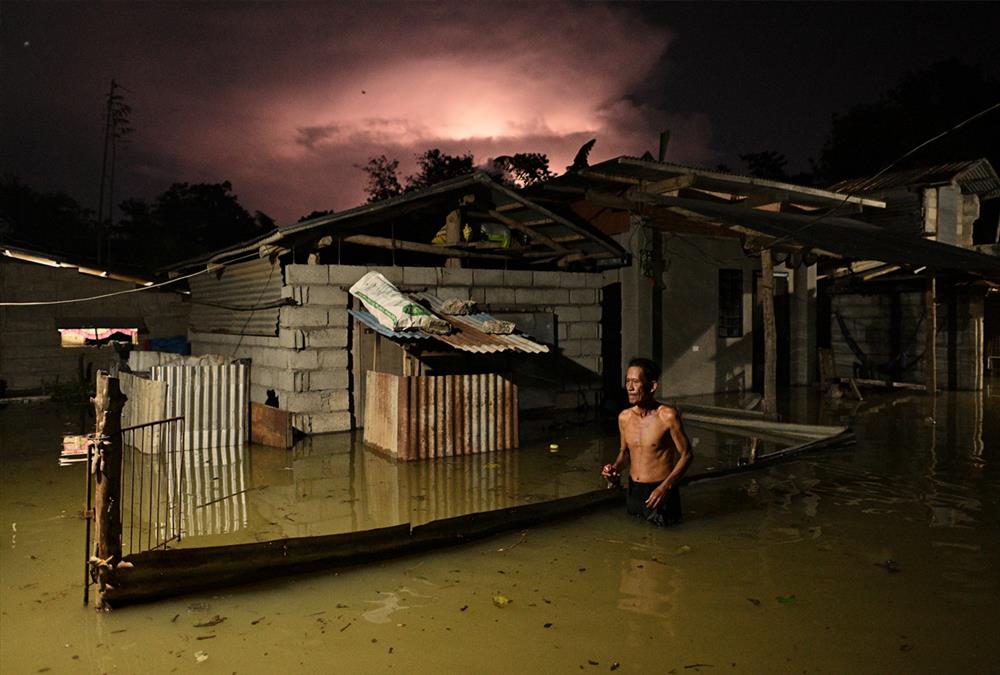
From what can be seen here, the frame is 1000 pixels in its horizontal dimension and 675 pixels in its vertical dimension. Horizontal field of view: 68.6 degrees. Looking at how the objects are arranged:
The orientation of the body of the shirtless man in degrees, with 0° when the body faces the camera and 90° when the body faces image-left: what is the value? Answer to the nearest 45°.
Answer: approximately 45°

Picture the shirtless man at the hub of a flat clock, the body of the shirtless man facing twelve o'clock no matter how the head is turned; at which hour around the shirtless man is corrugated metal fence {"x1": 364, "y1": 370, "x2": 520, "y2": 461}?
The corrugated metal fence is roughly at 3 o'clock from the shirtless man.

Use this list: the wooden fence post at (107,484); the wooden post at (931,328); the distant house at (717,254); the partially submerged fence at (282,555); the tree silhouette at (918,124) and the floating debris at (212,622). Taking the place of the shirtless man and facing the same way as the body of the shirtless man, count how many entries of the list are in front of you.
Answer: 3

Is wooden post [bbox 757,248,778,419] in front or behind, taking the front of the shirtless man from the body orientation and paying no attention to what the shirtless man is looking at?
behind

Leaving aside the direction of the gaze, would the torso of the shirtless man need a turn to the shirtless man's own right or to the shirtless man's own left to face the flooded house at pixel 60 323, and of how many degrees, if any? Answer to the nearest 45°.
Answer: approximately 90° to the shirtless man's own right

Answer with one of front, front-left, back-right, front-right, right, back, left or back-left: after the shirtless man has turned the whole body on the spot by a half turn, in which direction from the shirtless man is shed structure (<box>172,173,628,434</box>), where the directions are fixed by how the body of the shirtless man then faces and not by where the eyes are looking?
left

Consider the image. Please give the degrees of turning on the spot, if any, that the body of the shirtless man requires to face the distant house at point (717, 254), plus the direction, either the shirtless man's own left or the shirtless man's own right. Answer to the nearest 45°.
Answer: approximately 135° to the shirtless man's own right

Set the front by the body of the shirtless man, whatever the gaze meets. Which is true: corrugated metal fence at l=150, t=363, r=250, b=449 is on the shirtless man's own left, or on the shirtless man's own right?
on the shirtless man's own right

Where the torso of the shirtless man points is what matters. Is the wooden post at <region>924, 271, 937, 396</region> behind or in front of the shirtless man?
behind
